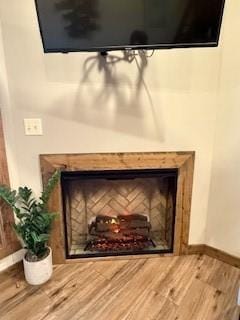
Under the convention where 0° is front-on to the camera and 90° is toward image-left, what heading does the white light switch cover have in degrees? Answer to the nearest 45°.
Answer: approximately 0°

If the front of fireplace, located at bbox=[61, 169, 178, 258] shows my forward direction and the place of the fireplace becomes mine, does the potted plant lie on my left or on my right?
on my right

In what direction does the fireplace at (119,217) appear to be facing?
toward the camera

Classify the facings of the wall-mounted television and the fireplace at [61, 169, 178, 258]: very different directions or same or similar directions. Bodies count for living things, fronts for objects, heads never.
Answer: same or similar directions

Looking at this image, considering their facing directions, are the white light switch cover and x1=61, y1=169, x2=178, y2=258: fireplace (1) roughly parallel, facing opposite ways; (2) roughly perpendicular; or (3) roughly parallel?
roughly parallel

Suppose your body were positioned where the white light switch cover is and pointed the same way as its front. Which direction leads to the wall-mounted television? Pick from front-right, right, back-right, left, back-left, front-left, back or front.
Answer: front-left

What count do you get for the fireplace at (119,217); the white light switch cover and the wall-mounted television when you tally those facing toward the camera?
3
